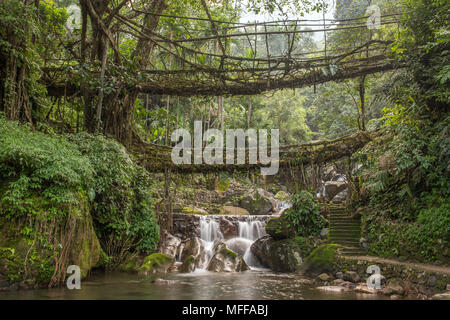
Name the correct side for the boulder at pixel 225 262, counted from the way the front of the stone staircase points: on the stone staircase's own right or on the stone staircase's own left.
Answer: on the stone staircase's own right

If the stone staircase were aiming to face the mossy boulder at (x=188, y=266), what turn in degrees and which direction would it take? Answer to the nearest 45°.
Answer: approximately 90° to its right

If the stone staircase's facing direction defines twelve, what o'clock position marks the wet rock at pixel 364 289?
The wet rock is roughly at 12 o'clock from the stone staircase.

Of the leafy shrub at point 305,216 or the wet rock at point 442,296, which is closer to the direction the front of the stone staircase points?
the wet rock

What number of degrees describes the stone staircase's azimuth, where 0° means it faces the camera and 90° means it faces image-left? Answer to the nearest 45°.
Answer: approximately 0°

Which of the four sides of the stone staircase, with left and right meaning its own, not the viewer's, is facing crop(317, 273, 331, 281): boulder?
front

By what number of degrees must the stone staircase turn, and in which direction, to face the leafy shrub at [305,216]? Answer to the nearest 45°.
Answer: approximately 135° to its right

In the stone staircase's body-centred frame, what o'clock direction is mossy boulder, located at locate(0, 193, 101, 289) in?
The mossy boulder is roughly at 1 o'clock from the stone staircase.

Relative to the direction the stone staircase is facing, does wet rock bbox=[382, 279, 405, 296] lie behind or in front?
in front
